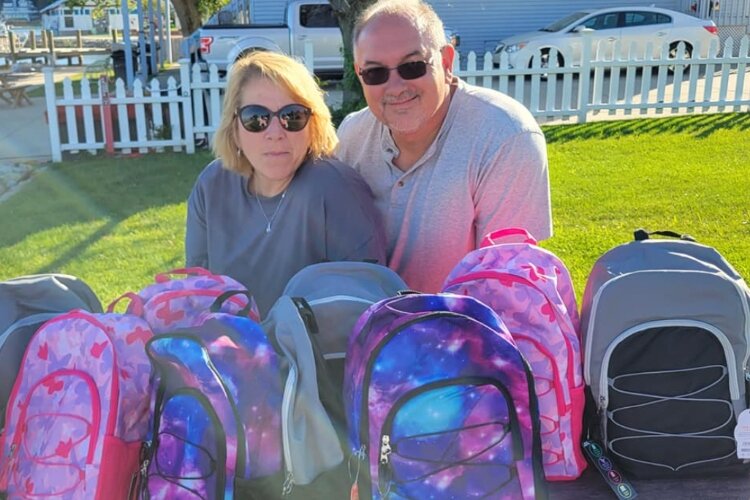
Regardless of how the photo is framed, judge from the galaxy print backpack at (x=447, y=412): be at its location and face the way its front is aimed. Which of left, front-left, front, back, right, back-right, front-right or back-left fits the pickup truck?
back

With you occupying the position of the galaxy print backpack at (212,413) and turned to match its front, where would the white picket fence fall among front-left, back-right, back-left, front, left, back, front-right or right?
back-right

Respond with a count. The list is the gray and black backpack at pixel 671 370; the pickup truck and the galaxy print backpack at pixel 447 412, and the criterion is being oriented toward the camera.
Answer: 2

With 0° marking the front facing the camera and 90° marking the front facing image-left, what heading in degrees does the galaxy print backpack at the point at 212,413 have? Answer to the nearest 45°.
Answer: approximately 45°

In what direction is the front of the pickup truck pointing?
to the viewer's right

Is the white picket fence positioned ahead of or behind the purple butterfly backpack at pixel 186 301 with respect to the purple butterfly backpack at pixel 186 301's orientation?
behind

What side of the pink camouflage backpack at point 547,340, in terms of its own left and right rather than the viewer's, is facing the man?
back

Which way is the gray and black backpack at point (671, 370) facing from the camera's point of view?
toward the camera

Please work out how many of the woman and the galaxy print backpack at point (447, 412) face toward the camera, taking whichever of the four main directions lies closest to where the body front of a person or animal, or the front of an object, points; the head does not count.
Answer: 2

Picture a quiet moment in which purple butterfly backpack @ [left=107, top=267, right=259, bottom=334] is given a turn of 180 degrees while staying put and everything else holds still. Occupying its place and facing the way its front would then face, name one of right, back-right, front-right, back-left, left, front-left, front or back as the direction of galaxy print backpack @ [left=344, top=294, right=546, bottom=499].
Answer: back-right

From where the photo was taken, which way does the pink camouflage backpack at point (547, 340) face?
toward the camera

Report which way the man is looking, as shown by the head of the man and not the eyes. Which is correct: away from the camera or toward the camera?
toward the camera

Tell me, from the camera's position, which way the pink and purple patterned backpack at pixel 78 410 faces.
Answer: facing the viewer and to the left of the viewer

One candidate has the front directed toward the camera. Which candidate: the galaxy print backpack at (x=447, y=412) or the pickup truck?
the galaxy print backpack

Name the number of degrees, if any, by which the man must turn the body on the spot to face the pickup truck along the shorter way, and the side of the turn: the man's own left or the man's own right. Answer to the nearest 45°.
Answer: approximately 135° to the man's own right
